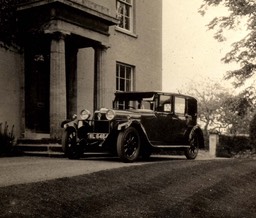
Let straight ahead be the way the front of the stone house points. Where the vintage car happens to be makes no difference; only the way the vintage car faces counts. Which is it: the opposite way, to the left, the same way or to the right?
to the right

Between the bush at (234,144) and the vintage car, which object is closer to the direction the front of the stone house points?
the vintage car

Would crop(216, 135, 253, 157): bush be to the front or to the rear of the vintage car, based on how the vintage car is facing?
to the rear

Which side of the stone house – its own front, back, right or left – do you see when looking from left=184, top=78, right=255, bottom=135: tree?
left

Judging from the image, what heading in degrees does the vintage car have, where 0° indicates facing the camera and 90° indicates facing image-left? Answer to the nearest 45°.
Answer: approximately 45°

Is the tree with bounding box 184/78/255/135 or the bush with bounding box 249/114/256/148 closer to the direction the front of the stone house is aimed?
the bush

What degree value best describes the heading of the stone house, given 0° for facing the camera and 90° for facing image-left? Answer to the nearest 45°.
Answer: approximately 315°

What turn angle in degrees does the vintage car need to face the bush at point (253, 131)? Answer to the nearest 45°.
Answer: approximately 180°

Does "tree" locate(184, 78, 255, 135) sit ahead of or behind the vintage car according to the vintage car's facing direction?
behind
